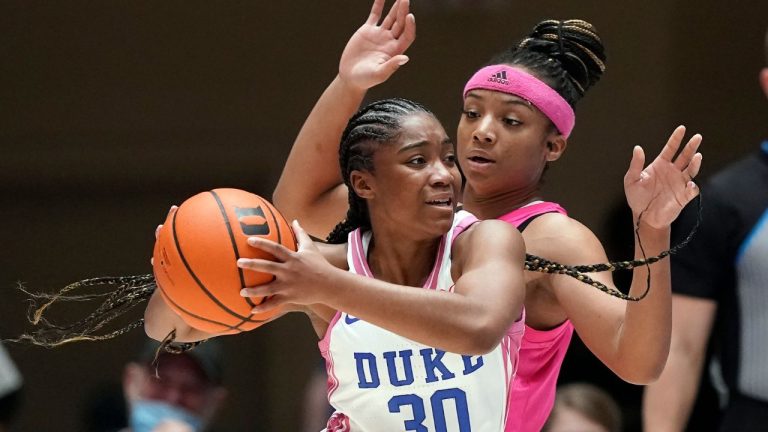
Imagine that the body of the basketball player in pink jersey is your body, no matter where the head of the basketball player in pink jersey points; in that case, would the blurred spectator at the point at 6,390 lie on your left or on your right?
on your right

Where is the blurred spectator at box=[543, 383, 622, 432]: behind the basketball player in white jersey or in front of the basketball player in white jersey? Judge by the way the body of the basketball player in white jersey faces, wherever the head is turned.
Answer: behind

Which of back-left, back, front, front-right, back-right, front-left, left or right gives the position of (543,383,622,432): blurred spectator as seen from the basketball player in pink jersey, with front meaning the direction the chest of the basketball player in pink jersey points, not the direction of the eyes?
back-right

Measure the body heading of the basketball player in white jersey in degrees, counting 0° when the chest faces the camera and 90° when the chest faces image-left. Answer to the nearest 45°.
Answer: approximately 0°

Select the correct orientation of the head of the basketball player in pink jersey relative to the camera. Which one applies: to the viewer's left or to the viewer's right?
to the viewer's left

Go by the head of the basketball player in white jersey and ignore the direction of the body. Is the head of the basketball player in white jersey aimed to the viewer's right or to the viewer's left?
to the viewer's right

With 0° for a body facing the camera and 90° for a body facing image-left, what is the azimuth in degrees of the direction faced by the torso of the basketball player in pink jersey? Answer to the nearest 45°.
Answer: approximately 45°
